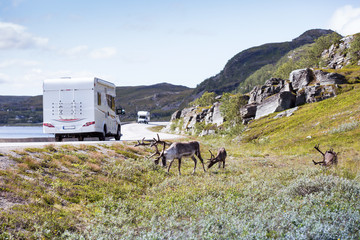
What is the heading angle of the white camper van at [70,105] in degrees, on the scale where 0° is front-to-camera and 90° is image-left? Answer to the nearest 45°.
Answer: approximately 180°

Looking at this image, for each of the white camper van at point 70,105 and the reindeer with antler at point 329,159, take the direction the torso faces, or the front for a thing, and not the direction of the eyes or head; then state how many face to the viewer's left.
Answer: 1

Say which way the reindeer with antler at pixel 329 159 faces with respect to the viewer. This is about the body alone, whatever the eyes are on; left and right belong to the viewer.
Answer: facing to the left of the viewer

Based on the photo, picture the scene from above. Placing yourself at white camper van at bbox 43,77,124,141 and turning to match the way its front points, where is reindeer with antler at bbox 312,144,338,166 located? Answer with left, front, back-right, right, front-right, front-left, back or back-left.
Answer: back-right

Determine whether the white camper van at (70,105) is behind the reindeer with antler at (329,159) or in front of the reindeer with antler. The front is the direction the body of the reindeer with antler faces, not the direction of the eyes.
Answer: in front
